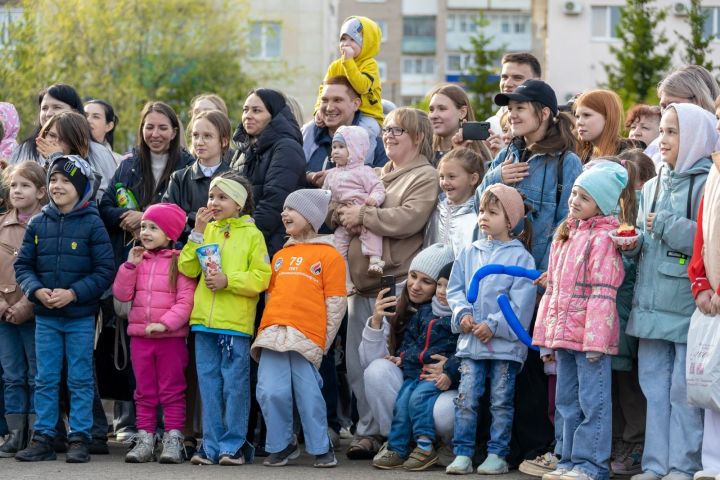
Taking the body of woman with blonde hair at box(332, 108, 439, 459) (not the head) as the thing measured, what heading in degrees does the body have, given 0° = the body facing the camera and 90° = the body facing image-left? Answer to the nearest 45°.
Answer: approximately 45°

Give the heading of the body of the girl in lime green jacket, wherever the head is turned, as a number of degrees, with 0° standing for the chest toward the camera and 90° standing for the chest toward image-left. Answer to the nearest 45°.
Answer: approximately 45°

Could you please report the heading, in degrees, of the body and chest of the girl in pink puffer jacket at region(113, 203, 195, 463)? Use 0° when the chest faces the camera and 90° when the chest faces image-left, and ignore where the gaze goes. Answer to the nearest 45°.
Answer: approximately 45°

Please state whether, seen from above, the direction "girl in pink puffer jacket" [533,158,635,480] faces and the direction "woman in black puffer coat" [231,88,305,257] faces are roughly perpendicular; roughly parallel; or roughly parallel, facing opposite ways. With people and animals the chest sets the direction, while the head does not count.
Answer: roughly parallel

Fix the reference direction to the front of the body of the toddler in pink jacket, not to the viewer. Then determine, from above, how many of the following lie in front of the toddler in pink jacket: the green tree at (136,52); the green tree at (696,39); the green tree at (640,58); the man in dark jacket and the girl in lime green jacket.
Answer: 1

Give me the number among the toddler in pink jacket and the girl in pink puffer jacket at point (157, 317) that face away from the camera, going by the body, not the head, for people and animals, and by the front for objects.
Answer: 0

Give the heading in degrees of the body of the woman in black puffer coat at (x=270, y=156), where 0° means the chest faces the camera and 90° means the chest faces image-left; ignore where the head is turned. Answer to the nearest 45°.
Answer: approximately 45°

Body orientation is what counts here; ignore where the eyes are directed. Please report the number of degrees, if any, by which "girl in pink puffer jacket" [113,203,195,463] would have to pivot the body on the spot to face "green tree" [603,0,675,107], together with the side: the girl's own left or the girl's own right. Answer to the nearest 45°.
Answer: approximately 180°

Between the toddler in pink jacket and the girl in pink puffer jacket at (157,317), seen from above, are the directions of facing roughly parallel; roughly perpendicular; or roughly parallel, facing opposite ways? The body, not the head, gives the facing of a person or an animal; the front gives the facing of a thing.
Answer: roughly parallel

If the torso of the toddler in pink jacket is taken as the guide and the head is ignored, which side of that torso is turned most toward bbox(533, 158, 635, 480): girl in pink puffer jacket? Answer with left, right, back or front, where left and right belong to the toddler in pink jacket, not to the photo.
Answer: left

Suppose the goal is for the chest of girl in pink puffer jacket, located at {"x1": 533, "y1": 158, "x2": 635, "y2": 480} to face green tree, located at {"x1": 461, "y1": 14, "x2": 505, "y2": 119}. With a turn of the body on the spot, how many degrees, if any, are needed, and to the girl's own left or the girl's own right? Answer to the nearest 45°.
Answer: approximately 135° to the girl's own right

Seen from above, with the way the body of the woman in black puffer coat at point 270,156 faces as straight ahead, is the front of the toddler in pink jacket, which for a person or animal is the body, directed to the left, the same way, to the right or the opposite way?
the same way

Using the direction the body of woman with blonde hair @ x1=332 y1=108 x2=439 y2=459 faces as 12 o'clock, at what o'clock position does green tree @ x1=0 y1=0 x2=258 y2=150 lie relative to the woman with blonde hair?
The green tree is roughly at 4 o'clock from the woman with blonde hair.

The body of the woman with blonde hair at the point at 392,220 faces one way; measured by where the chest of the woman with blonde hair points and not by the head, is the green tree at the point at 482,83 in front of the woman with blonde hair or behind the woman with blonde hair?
behind

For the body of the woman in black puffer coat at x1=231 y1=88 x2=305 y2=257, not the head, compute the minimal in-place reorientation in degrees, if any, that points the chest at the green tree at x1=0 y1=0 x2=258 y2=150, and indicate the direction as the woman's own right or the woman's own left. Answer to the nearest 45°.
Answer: approximately 135° to the woman's own right

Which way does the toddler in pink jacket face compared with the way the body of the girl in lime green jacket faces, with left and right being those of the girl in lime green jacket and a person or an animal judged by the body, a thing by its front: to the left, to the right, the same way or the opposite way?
the same way

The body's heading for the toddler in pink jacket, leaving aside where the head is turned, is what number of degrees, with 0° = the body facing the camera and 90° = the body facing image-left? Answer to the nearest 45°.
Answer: approximately 45°

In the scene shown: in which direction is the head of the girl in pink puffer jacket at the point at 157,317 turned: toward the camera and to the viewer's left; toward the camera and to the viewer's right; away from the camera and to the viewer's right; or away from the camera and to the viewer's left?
toward the camera and to the viewer's left

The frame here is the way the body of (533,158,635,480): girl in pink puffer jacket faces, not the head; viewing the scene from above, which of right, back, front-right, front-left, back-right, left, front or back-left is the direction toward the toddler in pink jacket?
right

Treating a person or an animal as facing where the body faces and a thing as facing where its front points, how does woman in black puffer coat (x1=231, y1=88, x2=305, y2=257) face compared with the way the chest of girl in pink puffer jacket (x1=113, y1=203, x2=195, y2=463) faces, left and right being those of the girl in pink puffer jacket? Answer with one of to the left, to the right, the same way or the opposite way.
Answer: the same way
